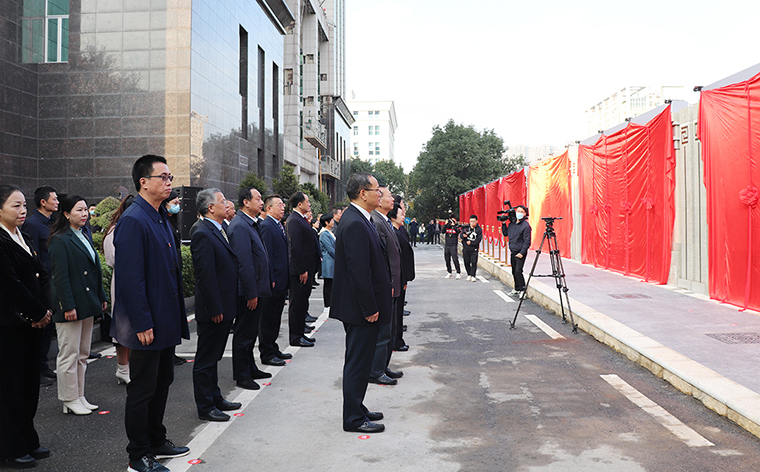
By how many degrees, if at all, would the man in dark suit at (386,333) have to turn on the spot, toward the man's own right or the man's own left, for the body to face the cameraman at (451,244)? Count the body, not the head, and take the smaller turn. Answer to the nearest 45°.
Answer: approximately 90° to the man's own left

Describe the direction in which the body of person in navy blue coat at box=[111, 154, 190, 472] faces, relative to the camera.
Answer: to the viewer's right

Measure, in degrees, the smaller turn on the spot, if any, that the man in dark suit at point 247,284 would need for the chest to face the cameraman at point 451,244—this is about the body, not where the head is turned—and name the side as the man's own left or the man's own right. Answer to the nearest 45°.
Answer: approximately 45° to the man's own left

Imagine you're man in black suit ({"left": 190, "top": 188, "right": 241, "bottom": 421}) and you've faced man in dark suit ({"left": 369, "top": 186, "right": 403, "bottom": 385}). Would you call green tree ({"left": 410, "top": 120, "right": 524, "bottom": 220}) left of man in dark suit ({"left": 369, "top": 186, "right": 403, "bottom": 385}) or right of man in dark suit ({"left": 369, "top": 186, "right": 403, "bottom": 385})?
left

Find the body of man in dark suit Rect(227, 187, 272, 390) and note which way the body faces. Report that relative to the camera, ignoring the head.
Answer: to the viewer's right

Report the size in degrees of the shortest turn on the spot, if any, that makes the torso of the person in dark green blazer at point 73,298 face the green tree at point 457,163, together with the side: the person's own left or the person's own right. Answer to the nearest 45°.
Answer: approximately 90° to the person's own left

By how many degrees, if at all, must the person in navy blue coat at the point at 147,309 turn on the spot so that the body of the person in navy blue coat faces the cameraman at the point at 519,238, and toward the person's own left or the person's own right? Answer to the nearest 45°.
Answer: approximately 45° to the person's own left

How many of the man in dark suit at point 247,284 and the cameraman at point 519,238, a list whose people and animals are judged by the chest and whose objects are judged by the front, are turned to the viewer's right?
1

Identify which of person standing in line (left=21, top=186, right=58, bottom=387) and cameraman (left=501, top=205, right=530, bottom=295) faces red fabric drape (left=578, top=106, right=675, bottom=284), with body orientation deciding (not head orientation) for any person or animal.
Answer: the person standing in line

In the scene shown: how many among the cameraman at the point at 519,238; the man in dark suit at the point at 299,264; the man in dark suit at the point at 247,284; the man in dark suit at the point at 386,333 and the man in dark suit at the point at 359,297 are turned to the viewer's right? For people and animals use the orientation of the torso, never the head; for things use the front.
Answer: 4

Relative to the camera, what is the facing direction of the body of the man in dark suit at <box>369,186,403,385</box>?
to the viewer's right

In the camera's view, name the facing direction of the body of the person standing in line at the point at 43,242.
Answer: to the viewer's right

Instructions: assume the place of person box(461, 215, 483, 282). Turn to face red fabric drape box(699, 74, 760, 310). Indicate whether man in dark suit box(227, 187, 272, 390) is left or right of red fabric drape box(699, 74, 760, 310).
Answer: right

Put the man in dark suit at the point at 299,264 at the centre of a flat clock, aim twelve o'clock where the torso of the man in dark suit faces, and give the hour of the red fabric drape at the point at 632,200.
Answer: The red fabric drape is roughly at 11 o'clock from the man in dark suit.

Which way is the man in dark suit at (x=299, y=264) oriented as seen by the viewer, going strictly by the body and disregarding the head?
to the viewer's right

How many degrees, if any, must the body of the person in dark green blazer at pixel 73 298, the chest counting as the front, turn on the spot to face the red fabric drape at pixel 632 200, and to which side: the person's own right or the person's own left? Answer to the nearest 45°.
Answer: approximately 45° to the person's own left
